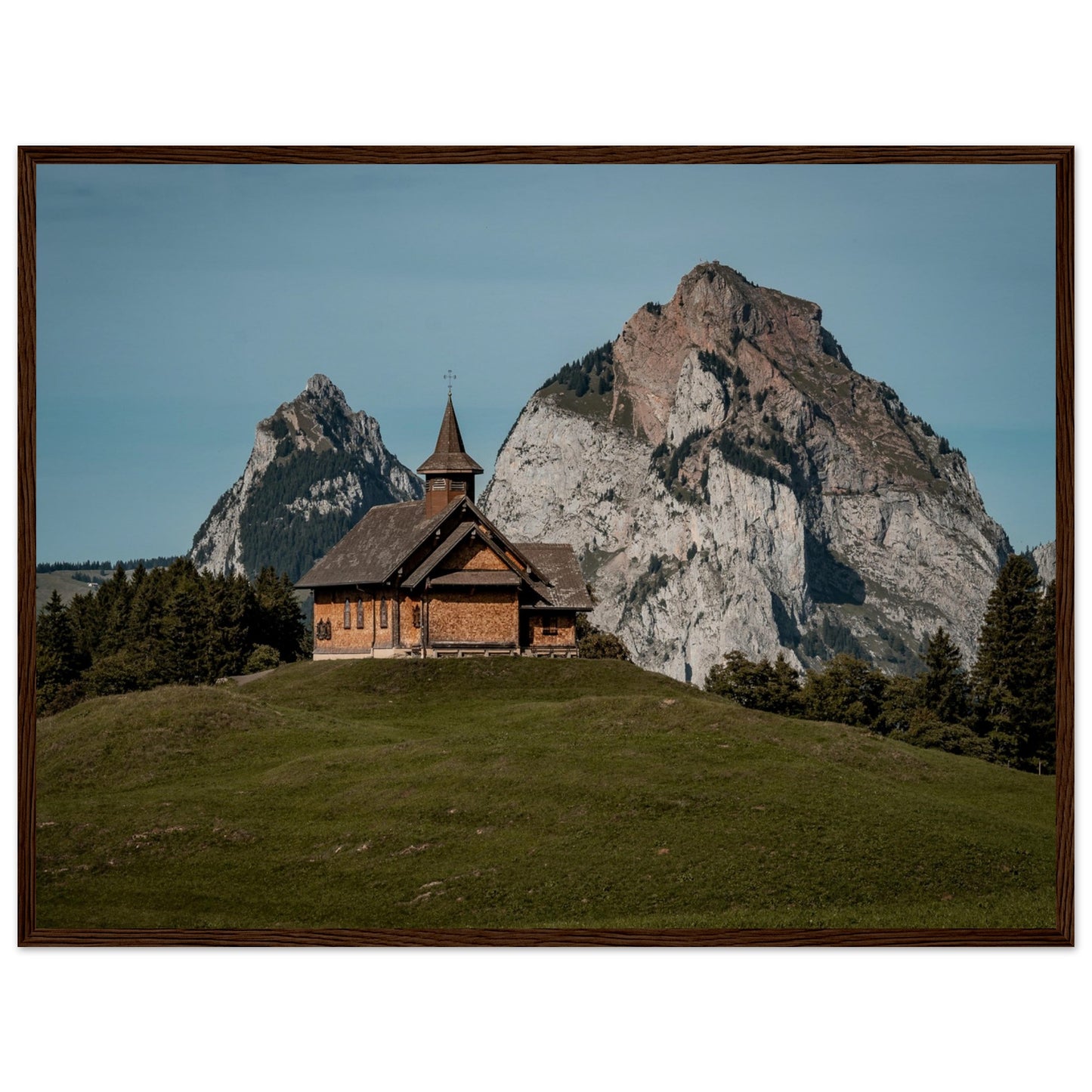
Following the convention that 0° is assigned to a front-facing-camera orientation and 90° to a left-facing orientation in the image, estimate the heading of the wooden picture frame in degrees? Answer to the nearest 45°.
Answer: approximately 0°
